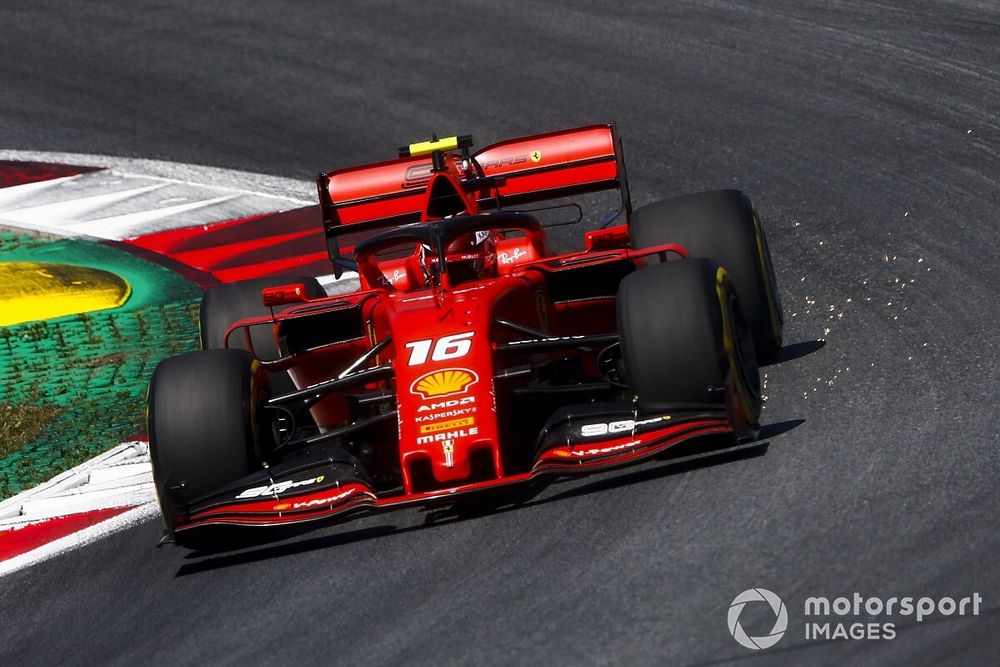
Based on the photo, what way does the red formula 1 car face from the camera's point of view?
toward the camera
